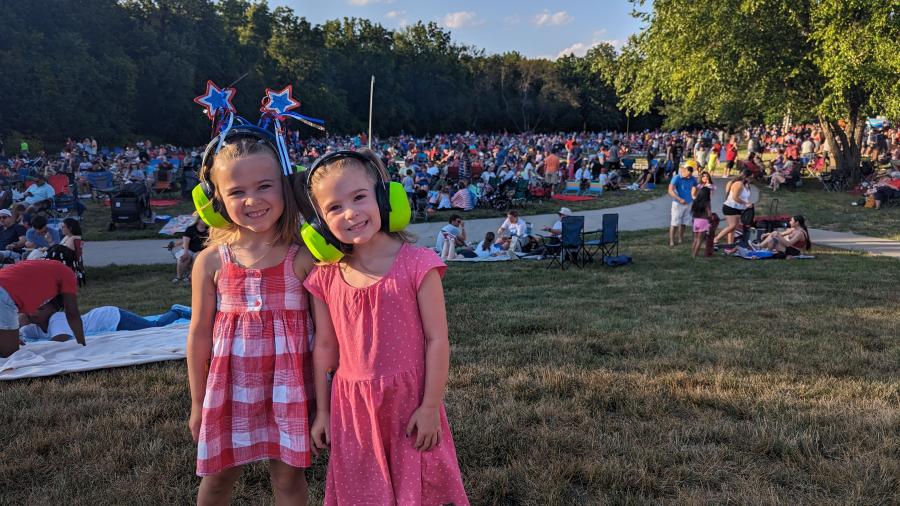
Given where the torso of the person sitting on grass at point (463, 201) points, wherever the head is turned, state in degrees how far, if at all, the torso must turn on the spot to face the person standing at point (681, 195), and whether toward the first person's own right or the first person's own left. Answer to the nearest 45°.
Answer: approximately 135° to the first person's own right

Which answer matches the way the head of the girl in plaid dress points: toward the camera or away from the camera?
toward the camera

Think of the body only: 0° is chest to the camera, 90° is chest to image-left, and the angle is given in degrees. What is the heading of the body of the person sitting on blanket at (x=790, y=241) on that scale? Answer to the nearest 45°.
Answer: approximately 90°

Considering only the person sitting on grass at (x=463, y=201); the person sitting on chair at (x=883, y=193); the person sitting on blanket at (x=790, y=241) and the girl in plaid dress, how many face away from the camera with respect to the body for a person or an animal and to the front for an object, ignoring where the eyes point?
1

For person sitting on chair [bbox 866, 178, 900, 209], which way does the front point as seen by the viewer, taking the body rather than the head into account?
to the viewer's left

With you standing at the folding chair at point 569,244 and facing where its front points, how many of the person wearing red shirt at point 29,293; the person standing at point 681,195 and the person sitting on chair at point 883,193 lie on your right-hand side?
2

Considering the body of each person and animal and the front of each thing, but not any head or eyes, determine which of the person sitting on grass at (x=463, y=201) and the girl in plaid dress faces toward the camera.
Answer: the girl in plaid dress

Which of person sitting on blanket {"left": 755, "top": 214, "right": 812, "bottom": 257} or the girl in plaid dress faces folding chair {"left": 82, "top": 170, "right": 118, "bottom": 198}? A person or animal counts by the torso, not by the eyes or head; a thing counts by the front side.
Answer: the person sitting on blanket

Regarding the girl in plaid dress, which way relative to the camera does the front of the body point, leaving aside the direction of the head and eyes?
toward the camera

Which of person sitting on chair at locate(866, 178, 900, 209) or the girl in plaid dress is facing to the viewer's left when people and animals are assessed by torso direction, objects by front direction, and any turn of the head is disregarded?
the person sitting on chair

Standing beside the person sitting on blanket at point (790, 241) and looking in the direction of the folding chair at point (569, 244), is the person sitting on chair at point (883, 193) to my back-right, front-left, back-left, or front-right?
back-right

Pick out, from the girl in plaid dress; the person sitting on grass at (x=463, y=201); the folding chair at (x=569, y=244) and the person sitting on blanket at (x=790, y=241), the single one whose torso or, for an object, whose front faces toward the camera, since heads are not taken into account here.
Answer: the girl in plaid dress

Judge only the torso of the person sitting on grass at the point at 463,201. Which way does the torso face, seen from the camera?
away from the camera

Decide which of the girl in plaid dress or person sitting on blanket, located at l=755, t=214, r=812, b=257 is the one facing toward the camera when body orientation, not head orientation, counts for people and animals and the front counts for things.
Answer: the girl in plaid dress
